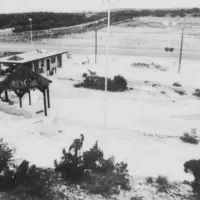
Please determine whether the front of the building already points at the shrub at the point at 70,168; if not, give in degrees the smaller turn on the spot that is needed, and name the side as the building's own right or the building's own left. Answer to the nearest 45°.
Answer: approximately 45° to the building's own right

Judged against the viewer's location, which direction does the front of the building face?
facing the viewer and to the right of the viewer

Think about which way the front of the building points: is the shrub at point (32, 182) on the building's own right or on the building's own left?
on the building's own right

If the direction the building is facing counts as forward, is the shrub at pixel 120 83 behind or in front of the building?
in front

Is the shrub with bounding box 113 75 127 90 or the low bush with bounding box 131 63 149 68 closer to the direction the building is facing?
the shrub

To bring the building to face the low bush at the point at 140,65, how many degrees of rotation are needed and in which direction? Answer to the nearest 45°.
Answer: approximately 45° to its left

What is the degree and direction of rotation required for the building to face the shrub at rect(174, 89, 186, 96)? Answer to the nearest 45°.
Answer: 0° — it already faces it

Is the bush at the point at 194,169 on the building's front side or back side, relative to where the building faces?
on the front side

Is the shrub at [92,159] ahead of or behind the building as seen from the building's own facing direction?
ahead

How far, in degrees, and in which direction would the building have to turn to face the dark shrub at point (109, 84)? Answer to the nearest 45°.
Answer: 0° — it already faces it

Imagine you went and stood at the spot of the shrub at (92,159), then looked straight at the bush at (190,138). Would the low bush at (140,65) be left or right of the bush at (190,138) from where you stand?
left
